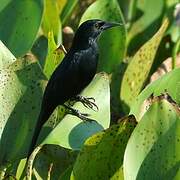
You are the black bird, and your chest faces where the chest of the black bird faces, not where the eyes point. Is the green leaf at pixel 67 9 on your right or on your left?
on your left

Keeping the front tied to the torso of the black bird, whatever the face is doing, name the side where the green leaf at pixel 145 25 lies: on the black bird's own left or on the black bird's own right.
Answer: on the black bird's own left

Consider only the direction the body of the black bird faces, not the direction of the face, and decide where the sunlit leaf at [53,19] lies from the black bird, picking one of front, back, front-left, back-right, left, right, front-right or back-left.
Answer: left

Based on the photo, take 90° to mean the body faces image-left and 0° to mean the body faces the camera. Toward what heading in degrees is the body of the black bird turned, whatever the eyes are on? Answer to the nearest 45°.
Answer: approximately 270°
